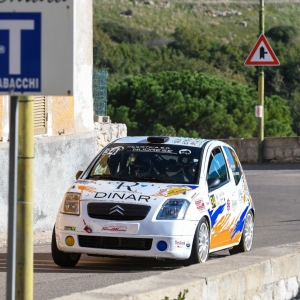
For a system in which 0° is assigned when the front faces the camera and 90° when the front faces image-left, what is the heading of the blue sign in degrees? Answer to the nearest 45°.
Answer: approximately 0°

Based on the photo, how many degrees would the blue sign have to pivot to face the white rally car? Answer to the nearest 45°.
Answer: approximately 180°

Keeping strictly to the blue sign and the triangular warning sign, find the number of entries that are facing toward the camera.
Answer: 2

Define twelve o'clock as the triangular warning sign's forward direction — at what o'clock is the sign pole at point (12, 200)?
The sign pole is roughly at 12 o'clock from the triangular warning sign.

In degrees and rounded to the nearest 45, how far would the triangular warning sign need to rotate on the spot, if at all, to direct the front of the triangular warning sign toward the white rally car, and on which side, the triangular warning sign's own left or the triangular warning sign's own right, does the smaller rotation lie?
0° — it already faces it

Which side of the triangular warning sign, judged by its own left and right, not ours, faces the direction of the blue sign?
front

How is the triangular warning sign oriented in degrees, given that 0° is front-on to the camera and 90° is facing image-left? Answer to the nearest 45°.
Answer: approximately 0°

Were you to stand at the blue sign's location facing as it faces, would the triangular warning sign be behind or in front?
behind
